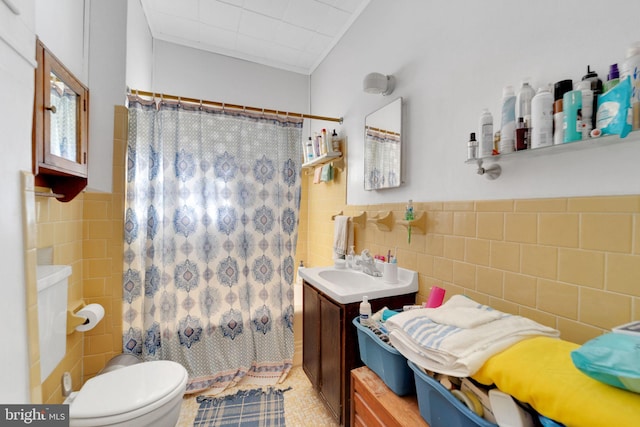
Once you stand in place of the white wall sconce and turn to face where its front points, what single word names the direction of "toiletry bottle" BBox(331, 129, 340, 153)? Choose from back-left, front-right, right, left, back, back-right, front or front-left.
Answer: right

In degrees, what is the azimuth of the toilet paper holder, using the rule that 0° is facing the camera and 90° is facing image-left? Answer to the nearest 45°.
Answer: approximately 270°

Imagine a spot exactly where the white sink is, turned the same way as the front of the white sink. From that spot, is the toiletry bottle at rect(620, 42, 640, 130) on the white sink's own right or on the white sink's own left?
on the white sink's own left

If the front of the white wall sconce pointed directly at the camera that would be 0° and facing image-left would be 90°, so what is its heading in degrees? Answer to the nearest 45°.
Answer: approximately 45°

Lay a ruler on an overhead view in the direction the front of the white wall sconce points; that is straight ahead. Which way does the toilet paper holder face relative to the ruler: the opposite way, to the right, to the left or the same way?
the opposite way

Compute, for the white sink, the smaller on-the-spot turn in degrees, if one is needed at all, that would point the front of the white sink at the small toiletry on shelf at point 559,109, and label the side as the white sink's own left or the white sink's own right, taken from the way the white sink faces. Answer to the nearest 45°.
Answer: approximately 90° to the white sink's own left

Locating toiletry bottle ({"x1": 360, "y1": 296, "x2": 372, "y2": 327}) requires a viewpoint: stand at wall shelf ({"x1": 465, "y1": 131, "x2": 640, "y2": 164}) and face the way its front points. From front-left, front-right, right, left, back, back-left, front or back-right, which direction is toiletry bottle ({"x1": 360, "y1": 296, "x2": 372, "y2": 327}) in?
front-right

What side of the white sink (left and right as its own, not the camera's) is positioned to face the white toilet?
front

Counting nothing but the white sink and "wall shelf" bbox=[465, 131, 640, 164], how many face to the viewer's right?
0

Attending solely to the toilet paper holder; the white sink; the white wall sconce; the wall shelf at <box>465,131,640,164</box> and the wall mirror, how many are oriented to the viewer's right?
1

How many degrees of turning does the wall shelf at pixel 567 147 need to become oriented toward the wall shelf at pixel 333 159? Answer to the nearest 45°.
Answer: approximately 90° to its right

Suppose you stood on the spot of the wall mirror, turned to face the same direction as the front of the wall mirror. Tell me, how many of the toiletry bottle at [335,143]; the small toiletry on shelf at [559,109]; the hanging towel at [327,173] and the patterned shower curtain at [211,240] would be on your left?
1

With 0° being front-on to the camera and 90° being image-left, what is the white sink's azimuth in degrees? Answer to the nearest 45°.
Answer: approximately 45°

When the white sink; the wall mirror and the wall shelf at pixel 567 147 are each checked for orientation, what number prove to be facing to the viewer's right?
0

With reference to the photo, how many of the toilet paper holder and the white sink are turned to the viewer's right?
1

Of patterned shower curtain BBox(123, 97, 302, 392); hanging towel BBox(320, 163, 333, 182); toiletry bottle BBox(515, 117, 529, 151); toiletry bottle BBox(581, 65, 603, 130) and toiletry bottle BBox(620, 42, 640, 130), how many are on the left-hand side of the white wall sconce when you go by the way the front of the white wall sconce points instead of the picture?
3
